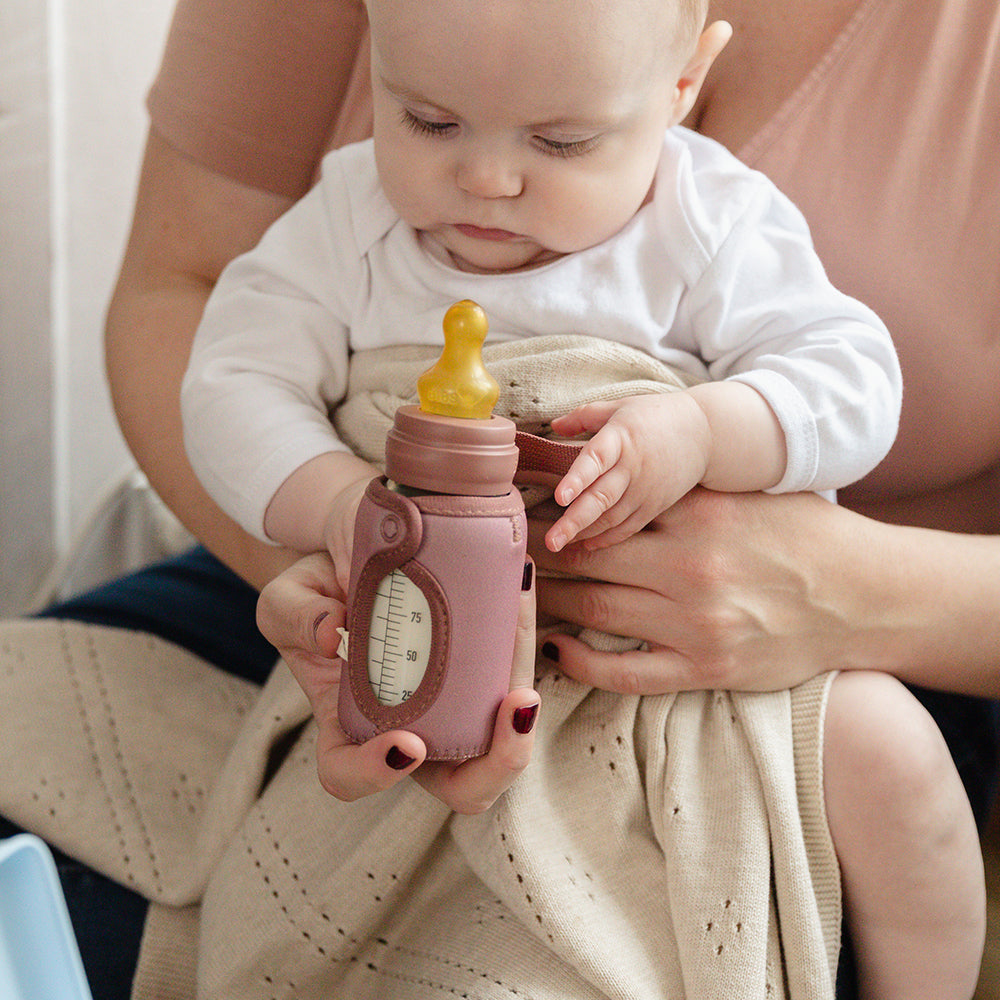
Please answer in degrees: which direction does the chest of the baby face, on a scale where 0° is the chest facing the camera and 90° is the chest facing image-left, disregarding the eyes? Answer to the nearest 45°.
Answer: approximately 0°
